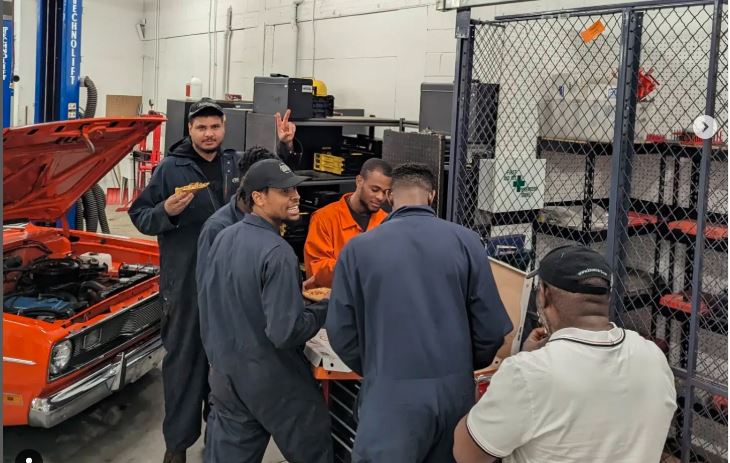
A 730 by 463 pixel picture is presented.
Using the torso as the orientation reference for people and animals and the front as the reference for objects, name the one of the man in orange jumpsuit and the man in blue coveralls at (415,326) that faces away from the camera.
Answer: the man in blue coveralls

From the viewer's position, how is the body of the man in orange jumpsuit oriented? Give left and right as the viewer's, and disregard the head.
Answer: facing the viewer and to the right of the viewer

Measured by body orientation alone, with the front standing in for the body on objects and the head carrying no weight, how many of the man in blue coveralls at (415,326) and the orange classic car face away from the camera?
1

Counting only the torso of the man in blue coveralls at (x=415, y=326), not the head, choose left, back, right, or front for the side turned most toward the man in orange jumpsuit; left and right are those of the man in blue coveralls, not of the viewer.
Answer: front

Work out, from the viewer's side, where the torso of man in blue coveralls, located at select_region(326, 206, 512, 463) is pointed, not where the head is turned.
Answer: away from the camera

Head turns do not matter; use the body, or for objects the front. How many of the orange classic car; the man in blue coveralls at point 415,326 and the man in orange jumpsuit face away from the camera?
1

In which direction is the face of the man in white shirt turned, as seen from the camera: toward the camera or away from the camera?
away from the camera

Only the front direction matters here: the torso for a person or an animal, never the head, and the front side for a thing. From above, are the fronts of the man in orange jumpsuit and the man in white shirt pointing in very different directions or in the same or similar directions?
very different directions

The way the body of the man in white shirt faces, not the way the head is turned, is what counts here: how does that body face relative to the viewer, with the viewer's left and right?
facing away from the viewer and to the left of the viewer
